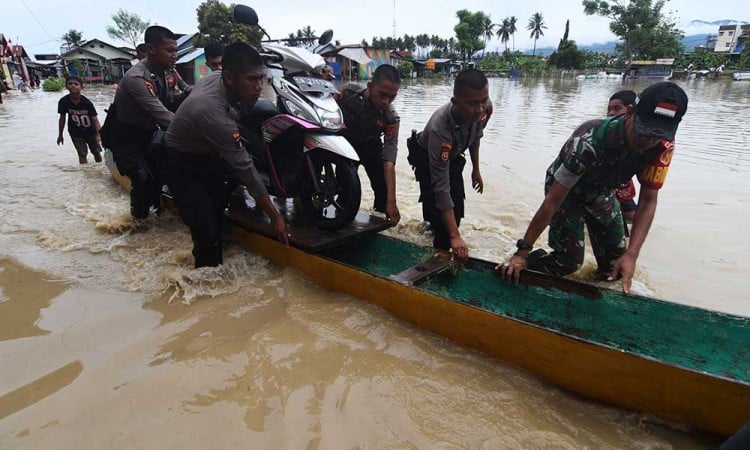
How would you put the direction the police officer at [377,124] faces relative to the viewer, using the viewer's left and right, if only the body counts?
facing the viewer and to the left of the viewer

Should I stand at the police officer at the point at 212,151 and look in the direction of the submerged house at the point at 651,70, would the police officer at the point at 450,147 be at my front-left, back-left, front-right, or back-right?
front-right

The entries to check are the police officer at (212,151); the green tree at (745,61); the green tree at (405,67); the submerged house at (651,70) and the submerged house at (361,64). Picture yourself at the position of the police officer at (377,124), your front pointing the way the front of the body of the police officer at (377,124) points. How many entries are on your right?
1

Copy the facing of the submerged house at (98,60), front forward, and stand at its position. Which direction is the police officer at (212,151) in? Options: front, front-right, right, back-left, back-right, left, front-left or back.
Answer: front

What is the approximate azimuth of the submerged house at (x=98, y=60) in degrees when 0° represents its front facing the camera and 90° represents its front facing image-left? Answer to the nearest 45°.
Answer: approximately 0°

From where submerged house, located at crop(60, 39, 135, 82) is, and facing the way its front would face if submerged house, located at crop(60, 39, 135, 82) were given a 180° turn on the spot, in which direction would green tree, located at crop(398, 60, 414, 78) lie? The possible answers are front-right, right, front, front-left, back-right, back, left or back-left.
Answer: right

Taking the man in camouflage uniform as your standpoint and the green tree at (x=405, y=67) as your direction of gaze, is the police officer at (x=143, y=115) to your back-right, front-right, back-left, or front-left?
front-left

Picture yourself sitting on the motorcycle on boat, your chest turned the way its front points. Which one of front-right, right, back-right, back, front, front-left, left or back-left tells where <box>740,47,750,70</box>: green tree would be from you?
left

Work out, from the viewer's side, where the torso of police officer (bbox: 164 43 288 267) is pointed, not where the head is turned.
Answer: to the viewer's right

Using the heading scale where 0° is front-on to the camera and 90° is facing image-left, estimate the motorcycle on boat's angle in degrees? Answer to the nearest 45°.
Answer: approximately 315°

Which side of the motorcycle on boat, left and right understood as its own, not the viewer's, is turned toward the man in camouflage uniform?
front

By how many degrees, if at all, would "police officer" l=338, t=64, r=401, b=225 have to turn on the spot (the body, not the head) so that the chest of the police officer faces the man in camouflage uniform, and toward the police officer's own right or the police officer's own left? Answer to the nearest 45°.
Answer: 0° — they already face them
